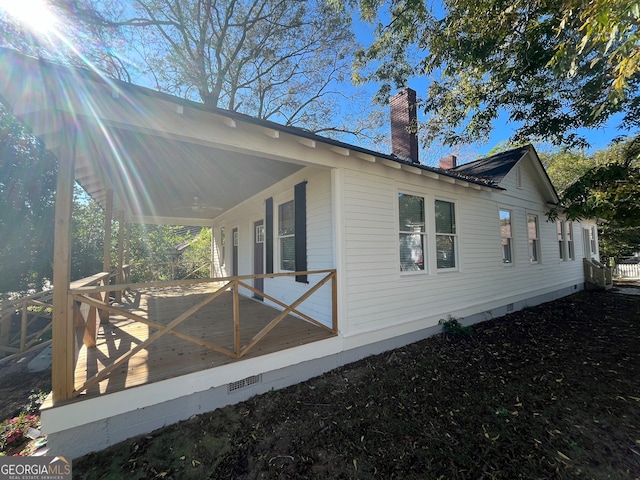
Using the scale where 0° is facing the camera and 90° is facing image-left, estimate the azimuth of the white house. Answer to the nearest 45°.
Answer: approximately 45°

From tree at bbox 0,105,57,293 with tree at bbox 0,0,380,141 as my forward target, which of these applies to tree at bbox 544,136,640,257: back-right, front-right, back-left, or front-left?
front-right

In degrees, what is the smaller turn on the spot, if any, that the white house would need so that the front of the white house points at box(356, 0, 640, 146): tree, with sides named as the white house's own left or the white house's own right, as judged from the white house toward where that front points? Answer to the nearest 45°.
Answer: approximately 135° to the white house's own left

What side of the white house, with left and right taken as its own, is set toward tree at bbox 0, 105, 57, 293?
front

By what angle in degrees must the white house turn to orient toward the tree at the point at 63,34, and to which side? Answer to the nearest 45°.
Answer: approximately 90° to its right

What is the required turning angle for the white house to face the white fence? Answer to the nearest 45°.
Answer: approximately 180°

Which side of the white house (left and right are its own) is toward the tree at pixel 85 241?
right
